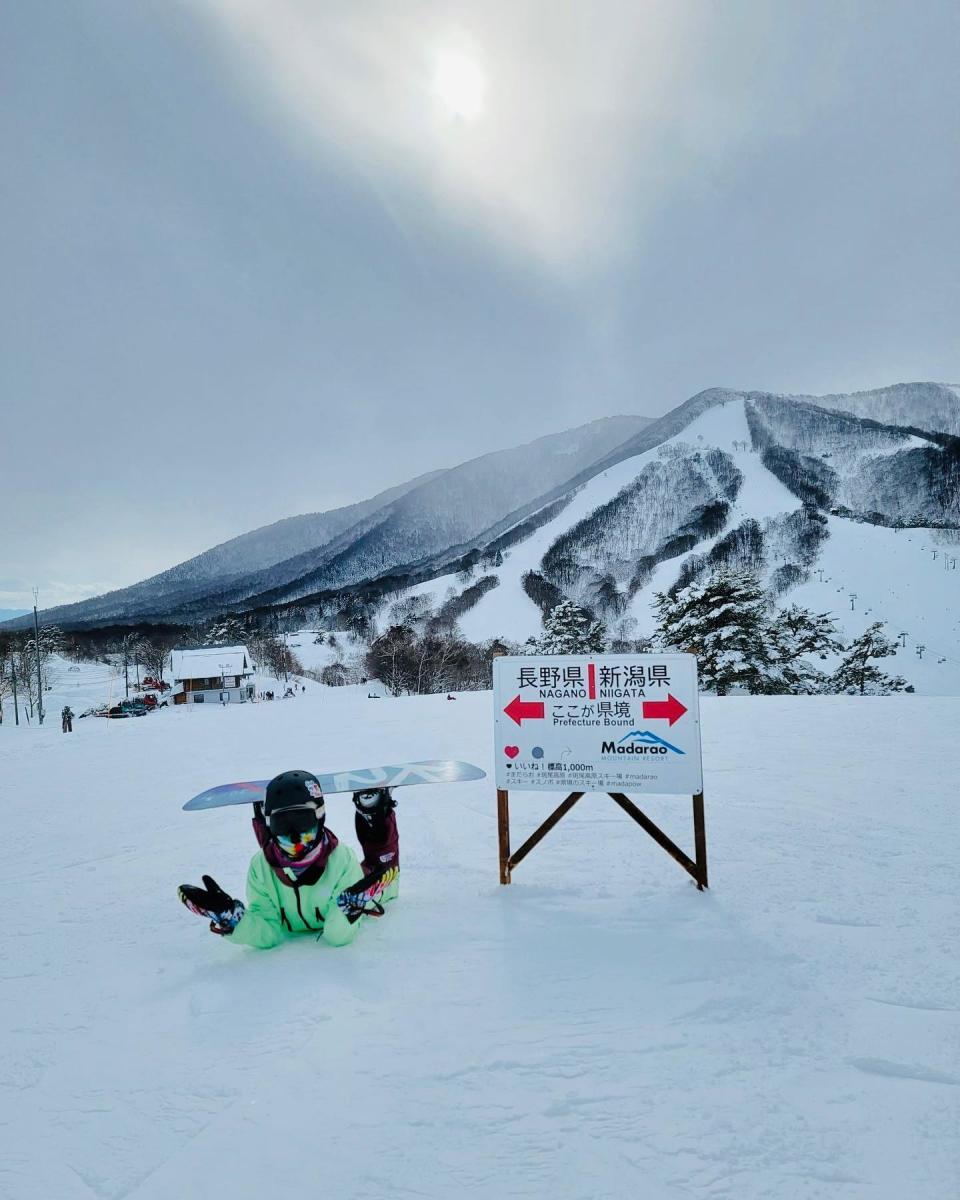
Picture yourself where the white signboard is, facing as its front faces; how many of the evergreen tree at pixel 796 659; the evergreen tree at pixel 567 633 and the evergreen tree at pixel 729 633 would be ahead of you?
0

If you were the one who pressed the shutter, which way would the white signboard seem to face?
facing the viewer

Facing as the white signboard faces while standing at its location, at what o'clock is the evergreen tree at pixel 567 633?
The evergreen tree is roughly at 6 o'clock from the white signboard.

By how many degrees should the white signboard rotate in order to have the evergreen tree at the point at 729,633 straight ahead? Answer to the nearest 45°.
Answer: approximately 180°

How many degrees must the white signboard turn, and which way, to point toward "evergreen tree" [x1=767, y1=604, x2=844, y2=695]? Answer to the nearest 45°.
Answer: approximately 180°

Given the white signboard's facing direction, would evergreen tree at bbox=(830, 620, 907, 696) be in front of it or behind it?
behind
